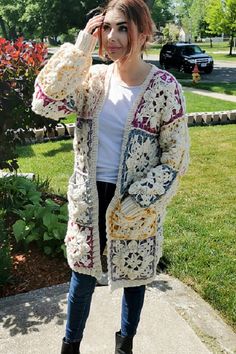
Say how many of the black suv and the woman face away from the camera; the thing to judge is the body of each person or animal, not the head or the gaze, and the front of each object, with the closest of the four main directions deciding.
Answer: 0

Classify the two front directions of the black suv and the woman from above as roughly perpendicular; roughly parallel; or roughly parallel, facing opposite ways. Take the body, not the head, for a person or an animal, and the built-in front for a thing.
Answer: roughly perpendicular

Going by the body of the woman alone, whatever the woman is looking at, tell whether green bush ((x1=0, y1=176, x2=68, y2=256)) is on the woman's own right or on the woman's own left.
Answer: on the woman's own right

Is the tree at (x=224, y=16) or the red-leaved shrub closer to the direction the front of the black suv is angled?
the red-leaved shrub

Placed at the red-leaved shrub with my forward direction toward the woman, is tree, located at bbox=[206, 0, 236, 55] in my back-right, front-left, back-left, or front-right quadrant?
back-left

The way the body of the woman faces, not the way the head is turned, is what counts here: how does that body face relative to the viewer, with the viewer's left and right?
facing the viewer and to the left of the viewer

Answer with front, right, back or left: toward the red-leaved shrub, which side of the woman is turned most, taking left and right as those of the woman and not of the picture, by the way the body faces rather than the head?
right
